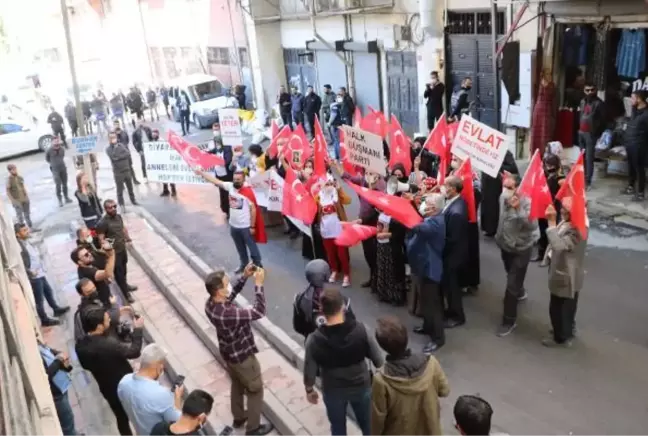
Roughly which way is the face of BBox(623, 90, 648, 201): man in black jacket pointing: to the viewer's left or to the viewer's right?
to the viewer's left

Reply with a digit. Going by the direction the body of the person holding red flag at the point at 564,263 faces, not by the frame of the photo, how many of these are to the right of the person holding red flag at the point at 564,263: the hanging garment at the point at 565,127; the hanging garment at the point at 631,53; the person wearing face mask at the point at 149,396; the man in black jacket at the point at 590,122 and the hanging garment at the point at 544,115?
4

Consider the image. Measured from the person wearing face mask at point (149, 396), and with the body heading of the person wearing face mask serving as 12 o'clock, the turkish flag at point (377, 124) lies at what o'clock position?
The turkish flag is roughly at 12 o'clock from the person wearing face mask.

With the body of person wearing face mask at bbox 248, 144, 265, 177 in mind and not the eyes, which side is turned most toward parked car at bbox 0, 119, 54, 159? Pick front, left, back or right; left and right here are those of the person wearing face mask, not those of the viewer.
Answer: right

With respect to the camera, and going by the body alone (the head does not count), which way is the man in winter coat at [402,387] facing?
away from the camera

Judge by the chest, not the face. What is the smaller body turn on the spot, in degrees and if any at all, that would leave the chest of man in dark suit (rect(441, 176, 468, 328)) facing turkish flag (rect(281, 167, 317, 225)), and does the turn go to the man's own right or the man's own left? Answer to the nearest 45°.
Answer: approximately 45° to the man's own right

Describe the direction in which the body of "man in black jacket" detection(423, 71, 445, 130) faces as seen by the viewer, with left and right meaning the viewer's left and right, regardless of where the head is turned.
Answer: facing the viewer and to the left of the viewer

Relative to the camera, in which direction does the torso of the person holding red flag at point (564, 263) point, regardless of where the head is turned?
to the viewer's left

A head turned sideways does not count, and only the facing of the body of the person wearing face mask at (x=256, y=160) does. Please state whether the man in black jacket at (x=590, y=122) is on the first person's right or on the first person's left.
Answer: on the first person's left

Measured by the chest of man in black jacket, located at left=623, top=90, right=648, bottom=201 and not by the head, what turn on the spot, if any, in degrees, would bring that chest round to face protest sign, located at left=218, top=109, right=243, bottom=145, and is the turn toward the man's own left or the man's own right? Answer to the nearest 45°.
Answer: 0° — they already face it

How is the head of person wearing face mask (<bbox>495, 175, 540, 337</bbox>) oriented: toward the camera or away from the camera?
toward the camera

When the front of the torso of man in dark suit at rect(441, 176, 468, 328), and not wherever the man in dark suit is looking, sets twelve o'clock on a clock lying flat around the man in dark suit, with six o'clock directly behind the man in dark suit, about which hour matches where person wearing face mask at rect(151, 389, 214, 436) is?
The person wearing face mask is roughly at 10 o'clock from the man in dark suit.

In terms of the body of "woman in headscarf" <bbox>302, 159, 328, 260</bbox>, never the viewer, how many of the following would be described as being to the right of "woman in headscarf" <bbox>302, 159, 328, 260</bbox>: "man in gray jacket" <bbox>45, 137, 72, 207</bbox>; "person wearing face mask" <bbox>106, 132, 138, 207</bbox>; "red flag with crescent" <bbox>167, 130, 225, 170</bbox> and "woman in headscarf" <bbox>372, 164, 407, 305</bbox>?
3

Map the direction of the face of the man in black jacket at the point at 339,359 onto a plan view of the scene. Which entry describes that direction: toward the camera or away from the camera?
away from the camera

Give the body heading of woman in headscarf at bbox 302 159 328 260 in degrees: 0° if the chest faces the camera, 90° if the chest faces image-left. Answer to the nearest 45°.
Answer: approximately 45°

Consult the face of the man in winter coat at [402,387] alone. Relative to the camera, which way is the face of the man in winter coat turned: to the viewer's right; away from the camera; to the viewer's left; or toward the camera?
away from the camera

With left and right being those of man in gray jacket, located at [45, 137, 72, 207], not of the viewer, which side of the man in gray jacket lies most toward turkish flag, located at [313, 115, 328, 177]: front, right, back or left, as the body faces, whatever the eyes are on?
front

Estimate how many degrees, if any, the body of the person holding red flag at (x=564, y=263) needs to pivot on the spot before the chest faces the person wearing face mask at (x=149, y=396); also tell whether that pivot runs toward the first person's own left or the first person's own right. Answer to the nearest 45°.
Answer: approximately 45° to the first person's own left
